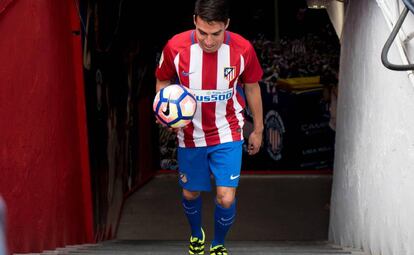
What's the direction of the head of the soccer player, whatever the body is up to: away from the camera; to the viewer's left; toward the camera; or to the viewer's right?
toward the camera

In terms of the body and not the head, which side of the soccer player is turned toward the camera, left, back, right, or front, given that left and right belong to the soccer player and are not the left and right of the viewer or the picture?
front
